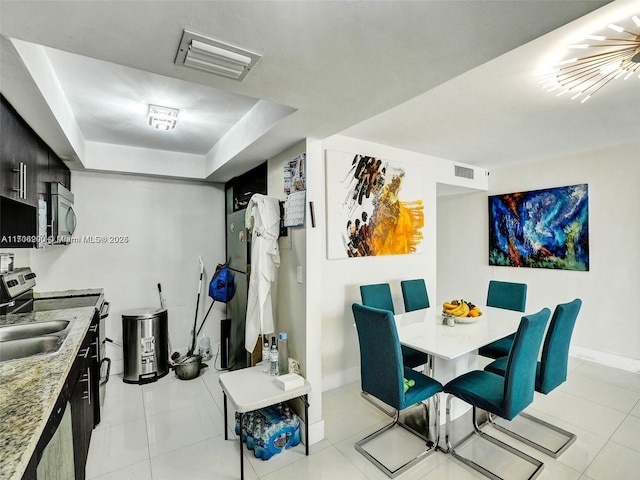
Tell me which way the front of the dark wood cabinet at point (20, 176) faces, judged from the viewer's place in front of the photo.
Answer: facing to the right of the viewer

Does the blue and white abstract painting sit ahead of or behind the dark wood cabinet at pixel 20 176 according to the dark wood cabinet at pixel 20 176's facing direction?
ahead

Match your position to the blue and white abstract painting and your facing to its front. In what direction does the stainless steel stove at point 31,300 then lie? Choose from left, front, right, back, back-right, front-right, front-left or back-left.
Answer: front

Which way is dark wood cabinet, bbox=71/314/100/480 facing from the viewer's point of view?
to the viewer's right

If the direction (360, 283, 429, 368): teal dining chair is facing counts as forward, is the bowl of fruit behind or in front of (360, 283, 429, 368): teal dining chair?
in front

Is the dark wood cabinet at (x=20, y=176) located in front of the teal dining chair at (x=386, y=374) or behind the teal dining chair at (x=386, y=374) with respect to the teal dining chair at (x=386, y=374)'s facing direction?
behind

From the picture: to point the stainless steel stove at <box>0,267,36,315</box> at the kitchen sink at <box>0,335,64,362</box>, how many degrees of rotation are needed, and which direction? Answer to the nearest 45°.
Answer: approximately 45° to its right

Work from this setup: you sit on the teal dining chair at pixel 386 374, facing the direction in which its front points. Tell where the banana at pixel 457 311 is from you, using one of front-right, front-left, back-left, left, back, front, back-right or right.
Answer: front

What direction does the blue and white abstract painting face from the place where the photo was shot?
facing the viewer and to the left of the viewer

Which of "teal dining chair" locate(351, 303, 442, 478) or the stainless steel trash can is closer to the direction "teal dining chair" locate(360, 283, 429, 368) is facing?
the teal dining chair

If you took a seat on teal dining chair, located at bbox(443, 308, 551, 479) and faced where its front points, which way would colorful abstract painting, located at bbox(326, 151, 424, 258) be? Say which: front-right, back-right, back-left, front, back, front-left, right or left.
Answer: front

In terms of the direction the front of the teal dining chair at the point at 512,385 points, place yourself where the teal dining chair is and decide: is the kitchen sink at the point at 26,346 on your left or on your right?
on your left

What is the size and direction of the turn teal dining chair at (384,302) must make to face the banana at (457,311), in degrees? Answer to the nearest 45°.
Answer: approximately 45° to its left
